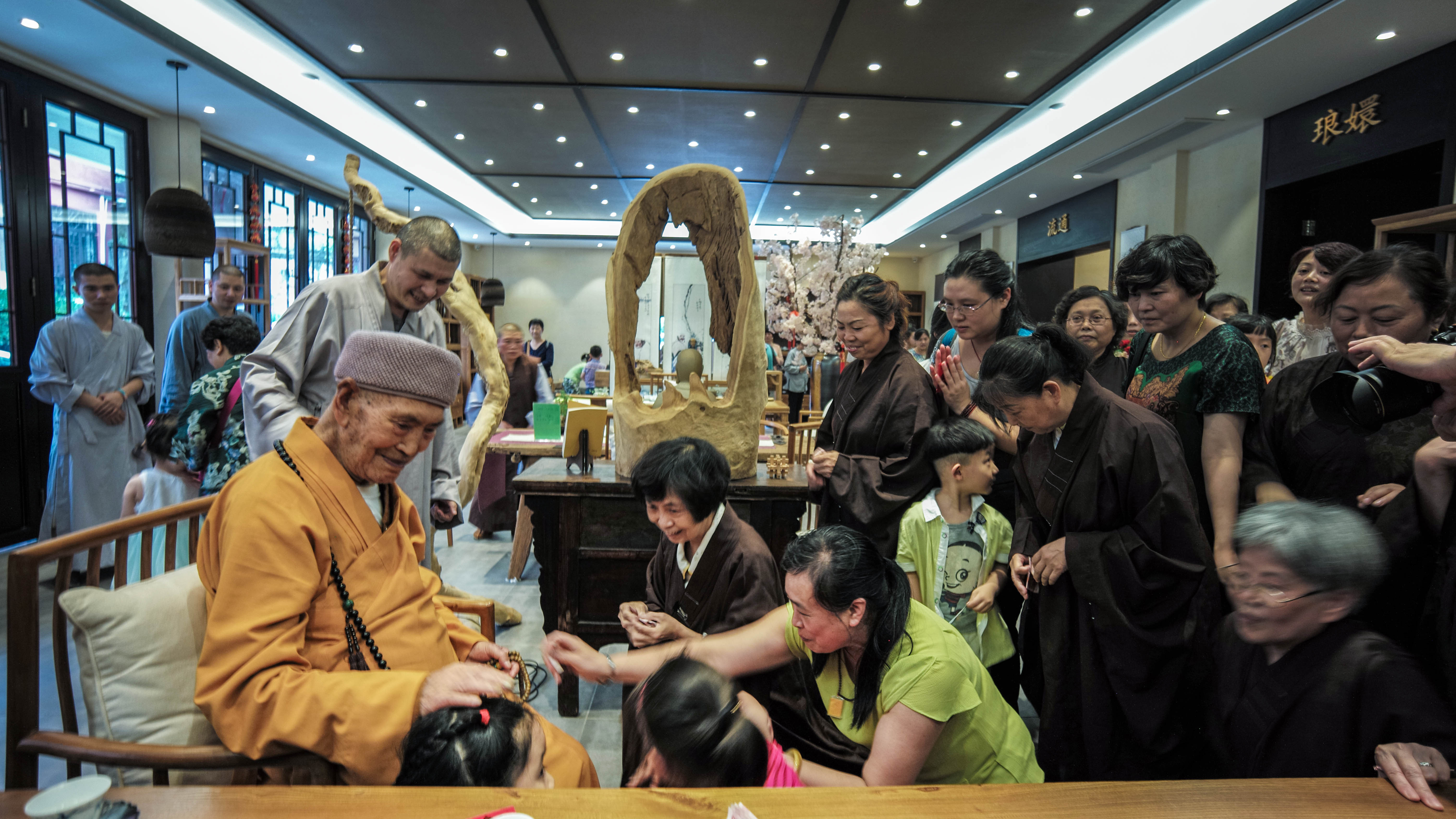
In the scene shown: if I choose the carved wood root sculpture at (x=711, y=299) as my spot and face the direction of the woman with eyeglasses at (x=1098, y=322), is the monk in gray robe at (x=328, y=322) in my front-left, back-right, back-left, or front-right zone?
back-right

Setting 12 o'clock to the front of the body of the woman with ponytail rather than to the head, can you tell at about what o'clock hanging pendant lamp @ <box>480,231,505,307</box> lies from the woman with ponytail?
The hanging pendant lamp is roughly at 2 o'clock from the woman with ponytail.

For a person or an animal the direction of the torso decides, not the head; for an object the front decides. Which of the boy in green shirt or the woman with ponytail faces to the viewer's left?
the woman with ponytail

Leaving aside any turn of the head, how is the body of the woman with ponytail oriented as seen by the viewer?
to the viewer's left

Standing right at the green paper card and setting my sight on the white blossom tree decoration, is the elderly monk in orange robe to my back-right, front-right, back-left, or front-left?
back-right

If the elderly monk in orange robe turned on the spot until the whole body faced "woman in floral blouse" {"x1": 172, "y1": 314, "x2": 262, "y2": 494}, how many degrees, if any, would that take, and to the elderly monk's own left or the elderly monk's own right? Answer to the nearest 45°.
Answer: approximately 135° to the elderly monk's own left

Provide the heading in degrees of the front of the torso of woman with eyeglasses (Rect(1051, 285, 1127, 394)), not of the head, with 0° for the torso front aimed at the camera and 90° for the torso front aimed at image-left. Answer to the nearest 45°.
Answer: approximately 45°

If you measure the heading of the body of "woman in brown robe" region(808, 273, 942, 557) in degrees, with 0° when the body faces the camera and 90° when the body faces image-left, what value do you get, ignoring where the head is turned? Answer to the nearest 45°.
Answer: approximately 45°

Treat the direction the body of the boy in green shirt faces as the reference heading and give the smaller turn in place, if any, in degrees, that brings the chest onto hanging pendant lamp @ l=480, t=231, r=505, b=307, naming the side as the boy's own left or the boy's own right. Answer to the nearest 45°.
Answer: approximately 135° to the boy's own right

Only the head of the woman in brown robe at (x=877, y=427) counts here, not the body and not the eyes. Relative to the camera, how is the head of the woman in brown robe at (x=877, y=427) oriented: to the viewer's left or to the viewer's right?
to the viewer's left

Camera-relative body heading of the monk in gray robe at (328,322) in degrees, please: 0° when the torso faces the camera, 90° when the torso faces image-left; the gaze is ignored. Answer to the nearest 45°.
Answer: approximately 315°
